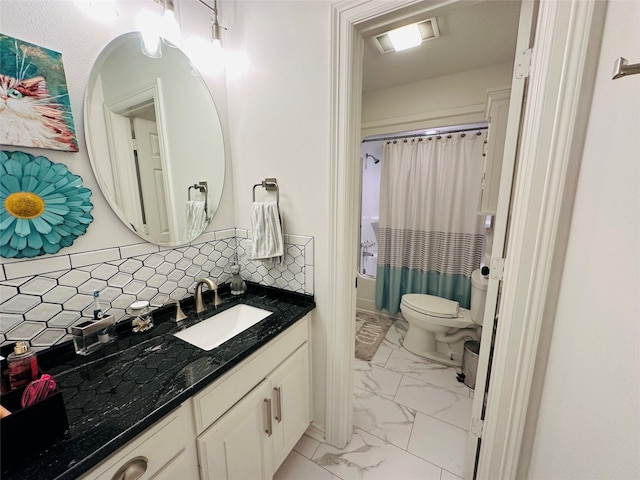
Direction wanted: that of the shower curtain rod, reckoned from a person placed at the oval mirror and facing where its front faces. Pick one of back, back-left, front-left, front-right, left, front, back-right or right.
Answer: front-left

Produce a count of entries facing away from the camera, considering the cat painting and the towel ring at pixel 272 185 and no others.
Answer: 0

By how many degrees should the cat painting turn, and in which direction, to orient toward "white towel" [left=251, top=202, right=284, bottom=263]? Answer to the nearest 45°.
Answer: approximately 45° to its left

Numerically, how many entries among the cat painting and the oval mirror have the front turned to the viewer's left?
0

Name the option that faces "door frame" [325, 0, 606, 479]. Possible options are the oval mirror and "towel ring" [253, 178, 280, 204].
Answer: the oval mirror

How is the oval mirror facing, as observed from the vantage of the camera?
facing the viewer and to the right of the viewer

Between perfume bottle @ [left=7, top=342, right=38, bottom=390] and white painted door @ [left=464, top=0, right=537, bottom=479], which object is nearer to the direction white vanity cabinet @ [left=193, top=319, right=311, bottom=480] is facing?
the white painted door

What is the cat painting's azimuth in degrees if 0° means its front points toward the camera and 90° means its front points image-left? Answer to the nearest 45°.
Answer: approximately 315°

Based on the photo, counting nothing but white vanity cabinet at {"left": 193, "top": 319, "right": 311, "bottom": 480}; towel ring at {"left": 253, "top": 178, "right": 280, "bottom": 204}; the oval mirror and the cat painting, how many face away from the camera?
0

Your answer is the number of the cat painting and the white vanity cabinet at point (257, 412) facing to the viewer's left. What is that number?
0

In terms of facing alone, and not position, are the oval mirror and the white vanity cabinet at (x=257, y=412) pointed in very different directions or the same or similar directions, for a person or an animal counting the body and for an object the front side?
same or similar directions
